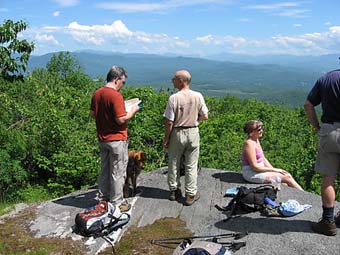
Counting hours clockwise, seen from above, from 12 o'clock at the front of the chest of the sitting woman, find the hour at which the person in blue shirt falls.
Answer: The person in blue shirt is roughly at 2 o'clock from the sitting woman.

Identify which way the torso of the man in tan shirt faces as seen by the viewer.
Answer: away from the camera

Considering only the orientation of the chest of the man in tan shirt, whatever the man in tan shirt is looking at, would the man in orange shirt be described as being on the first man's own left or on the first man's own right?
on the first man's own left

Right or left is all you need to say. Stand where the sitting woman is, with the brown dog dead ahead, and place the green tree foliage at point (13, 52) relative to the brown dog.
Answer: right

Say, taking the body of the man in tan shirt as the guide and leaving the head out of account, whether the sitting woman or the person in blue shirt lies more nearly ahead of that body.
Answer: the sitting woman

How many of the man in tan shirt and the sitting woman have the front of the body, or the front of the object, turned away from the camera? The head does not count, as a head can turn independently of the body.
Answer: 1

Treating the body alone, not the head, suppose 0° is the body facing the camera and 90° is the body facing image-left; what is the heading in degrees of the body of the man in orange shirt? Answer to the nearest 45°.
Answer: approximately 225°

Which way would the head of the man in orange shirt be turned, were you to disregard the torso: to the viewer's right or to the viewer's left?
to the viewer's right

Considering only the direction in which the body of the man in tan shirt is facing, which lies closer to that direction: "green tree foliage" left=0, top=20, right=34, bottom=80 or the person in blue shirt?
the green tree foliage

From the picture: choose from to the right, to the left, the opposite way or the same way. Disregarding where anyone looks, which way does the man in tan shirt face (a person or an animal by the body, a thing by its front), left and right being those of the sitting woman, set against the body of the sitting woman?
to the left

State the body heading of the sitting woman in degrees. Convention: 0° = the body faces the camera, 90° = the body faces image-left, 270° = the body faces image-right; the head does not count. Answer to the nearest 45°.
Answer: approximately 270°

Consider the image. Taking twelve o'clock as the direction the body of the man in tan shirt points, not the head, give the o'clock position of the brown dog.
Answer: The brown dog is roughly at 10 o'clock from the man in tan shirt.

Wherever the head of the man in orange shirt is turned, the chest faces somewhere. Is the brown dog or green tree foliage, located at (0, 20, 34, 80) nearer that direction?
the brown dog

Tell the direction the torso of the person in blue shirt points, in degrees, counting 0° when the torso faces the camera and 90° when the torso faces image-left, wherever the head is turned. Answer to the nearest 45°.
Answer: approximately 135°

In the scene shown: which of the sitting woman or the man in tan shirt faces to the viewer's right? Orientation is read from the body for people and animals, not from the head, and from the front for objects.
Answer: the sitting woman
